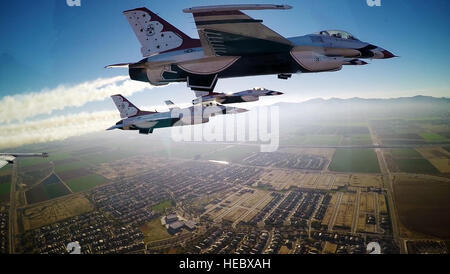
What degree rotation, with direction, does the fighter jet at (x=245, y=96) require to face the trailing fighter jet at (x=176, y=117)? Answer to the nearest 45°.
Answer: approximately 180°

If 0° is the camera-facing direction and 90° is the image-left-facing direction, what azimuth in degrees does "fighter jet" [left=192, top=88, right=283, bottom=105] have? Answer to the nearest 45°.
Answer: approximately 270°

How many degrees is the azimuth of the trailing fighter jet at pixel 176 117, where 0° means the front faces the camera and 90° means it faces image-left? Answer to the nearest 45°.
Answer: approximately 270°

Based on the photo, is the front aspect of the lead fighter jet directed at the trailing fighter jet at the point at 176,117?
no

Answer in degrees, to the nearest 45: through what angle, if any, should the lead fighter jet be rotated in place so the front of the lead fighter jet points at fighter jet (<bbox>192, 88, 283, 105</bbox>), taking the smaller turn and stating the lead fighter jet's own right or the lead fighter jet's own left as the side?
approximately 90° to the lead fighter jet's own left

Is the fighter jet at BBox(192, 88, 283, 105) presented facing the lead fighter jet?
no

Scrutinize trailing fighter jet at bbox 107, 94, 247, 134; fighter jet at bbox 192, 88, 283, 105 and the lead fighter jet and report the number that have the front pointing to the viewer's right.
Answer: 3

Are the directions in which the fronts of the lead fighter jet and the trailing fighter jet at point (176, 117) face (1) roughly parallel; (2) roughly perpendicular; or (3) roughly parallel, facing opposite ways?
roughly parallel

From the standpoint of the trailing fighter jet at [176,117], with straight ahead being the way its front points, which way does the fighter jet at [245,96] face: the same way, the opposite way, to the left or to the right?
the same way

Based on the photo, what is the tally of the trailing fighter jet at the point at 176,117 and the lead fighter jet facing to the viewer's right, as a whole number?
2

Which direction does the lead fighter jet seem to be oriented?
to the viewer's right

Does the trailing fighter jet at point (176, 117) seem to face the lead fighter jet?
no

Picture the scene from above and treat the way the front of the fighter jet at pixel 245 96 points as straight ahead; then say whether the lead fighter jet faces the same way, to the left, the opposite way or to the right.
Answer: the same way

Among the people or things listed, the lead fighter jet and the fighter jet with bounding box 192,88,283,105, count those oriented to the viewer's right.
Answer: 2
